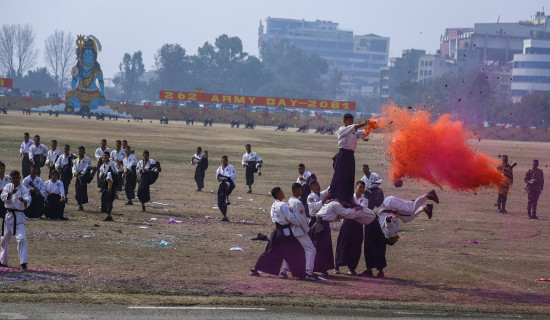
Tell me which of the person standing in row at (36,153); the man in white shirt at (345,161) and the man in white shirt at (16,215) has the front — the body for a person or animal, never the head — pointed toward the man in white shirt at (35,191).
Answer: the person standing in row

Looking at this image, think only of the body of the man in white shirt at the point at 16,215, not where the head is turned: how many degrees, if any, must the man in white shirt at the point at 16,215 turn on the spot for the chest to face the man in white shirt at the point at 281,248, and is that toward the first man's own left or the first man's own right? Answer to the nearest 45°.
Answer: approximately 90° to the first man's own left

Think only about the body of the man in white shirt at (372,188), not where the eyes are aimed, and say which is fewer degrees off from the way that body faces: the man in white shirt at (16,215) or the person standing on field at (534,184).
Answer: the man in white shirt

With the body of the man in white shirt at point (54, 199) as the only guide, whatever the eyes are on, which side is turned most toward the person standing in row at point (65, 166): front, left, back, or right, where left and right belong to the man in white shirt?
back

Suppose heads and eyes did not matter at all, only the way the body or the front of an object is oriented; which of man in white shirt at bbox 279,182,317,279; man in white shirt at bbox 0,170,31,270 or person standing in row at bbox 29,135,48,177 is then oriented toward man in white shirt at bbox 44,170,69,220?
the person standing in row

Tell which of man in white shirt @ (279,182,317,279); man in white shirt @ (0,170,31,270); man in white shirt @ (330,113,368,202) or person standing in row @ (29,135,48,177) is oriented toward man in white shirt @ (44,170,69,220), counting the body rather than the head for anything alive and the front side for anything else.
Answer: the person standing in row

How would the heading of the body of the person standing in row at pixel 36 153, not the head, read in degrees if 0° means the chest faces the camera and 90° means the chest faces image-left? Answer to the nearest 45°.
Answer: approximately 0°

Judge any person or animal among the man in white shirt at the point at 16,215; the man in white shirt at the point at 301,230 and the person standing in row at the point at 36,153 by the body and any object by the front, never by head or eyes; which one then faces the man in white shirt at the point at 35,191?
the person standing in row
